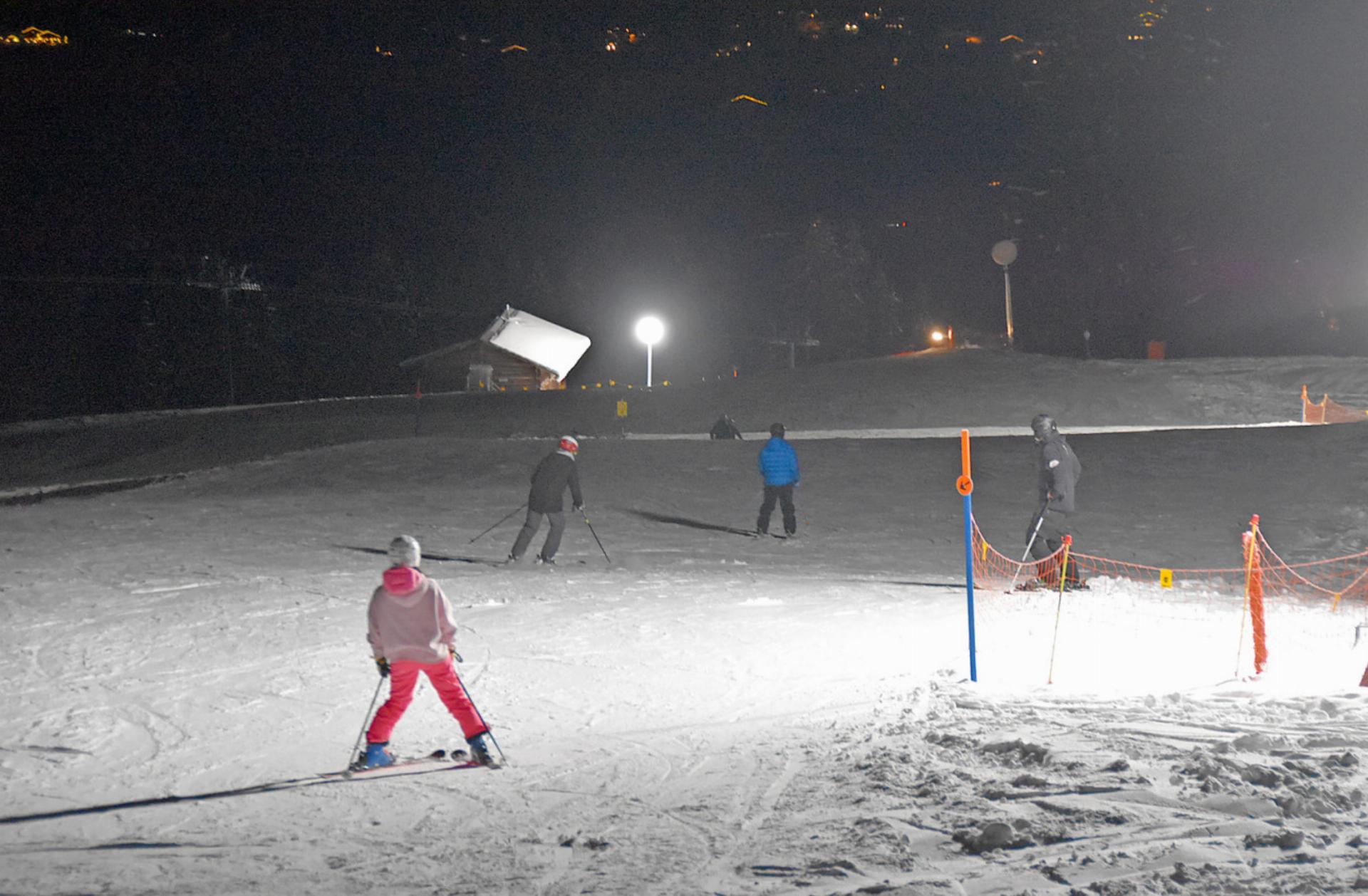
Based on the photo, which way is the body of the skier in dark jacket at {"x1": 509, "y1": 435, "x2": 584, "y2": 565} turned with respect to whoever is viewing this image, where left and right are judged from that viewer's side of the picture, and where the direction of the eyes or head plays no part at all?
facing away from the viewer and to the right of the viewer

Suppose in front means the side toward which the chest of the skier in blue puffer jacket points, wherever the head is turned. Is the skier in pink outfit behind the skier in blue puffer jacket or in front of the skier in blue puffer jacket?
behind

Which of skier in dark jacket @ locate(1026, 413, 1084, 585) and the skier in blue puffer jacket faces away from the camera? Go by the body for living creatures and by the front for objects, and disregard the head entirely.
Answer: the skier in blue puffer jacket

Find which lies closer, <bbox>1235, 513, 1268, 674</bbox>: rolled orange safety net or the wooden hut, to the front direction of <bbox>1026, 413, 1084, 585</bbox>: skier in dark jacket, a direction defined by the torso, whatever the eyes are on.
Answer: the wooden hut

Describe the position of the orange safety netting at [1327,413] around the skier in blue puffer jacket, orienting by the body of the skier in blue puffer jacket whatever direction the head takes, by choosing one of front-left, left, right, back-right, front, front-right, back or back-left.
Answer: front-right

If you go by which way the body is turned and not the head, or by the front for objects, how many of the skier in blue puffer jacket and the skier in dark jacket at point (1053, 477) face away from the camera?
1

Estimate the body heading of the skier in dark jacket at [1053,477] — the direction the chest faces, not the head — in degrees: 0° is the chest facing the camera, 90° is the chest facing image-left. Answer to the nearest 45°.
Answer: approximately 90°

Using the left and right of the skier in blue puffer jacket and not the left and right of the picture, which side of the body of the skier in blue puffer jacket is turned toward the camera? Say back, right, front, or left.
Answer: back

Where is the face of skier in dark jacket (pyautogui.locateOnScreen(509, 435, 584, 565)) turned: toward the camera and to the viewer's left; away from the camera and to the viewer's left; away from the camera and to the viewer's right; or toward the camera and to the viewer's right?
away from the camera and to the viewer's right

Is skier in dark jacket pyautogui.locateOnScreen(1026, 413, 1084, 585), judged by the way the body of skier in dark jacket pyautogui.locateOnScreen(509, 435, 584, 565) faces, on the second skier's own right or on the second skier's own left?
on the second skier's own right

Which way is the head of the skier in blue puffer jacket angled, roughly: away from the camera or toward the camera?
away from the camera

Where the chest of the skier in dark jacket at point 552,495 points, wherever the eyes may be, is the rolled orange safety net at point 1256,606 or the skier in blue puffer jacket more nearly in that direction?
the skier in blue puffer jacket

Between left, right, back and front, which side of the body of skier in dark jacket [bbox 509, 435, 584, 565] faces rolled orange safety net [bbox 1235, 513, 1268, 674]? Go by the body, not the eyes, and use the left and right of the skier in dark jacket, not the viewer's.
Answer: right

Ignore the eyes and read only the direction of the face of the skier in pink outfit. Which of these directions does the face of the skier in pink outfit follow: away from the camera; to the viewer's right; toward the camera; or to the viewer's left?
away from the camera
